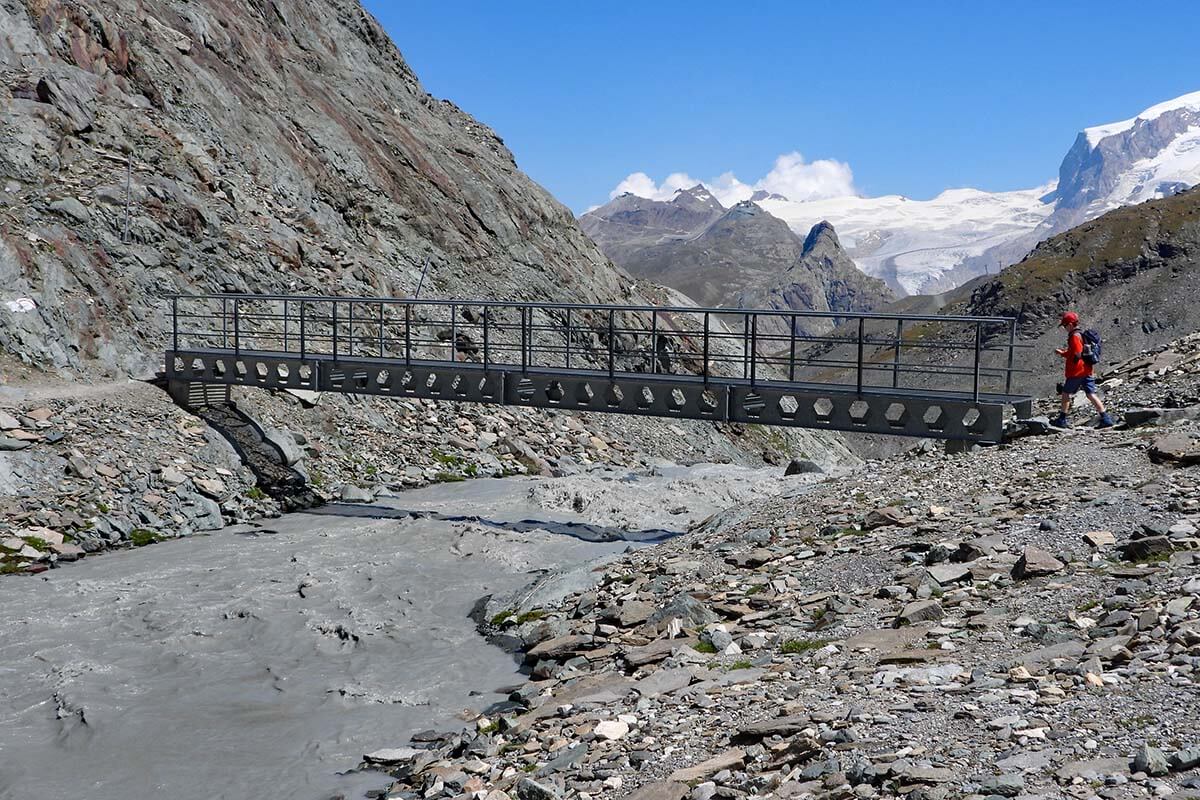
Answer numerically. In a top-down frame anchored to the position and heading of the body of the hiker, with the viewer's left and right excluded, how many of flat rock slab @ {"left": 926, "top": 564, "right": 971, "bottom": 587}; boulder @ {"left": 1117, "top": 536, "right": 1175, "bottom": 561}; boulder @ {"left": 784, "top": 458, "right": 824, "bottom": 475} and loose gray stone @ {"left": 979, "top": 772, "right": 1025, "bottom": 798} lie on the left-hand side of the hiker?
3

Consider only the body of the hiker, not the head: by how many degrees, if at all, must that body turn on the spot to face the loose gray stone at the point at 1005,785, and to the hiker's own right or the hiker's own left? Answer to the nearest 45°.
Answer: approximately 90° to the hiker's own left

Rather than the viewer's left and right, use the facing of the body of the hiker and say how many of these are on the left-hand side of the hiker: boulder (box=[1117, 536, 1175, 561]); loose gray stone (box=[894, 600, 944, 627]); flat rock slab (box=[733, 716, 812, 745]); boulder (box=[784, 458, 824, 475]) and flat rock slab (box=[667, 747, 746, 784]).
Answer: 4

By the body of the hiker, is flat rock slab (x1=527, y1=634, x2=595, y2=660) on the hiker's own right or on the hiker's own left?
on the hiker's own left

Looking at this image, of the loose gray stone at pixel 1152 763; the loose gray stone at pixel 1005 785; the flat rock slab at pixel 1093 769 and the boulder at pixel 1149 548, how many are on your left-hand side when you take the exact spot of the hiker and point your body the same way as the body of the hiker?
4

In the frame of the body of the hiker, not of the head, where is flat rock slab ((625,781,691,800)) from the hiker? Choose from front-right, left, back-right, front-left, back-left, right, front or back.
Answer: left

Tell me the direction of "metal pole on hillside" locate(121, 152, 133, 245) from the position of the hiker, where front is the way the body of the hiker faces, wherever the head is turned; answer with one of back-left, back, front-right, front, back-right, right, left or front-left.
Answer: front

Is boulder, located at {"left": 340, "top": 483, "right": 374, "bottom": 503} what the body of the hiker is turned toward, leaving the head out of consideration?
yes

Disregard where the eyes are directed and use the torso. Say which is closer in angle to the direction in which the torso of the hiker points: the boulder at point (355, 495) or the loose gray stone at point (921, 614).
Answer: the boulder

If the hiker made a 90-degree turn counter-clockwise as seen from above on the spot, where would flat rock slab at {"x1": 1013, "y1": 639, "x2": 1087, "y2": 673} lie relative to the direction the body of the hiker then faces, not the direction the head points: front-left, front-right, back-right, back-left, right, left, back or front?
front

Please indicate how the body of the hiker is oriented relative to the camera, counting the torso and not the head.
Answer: to the viewer's left

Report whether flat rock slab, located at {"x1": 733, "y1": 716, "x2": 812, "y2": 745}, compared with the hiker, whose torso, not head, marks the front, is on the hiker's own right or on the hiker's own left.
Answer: on the hiker's own left

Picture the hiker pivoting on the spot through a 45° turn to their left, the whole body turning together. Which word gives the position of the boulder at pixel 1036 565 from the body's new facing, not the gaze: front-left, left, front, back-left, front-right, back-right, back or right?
front-left

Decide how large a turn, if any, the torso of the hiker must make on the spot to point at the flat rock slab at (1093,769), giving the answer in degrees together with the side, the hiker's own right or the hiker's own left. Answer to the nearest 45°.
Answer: approximately 90° to the hiker's own left

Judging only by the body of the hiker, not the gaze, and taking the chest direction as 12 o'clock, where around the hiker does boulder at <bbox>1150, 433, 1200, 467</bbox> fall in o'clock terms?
The boulder is roughly at 8 o'clock from the hiker.

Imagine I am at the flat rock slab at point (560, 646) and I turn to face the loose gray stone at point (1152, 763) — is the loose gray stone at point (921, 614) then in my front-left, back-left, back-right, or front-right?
front-left
